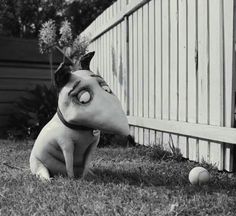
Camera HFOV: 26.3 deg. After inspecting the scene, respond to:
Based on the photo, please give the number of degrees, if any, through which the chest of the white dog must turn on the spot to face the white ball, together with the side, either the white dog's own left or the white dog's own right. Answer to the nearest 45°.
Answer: approximately 45° to the white dog's own left

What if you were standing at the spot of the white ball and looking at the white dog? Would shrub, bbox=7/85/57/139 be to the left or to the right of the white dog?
right

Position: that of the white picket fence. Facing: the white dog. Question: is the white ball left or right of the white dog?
left

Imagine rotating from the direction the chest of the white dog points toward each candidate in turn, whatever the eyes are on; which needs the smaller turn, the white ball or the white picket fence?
the white ball

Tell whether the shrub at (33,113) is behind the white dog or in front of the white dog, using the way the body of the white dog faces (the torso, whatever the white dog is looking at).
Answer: behind

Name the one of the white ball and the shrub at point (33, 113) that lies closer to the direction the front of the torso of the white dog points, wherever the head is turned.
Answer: the white ball

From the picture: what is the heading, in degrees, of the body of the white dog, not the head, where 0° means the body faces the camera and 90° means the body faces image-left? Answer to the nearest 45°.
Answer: approximately 315°

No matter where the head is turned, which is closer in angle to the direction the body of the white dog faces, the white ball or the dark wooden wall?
the white ball
